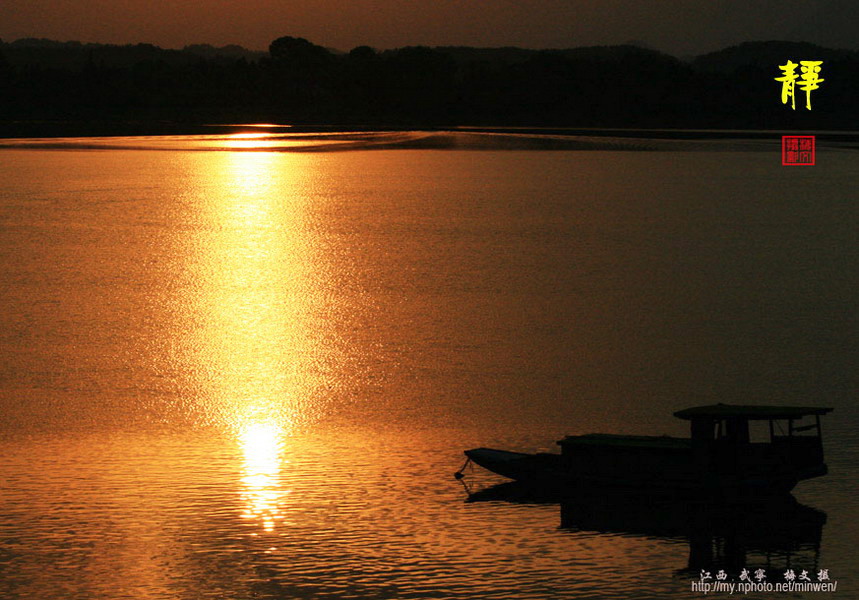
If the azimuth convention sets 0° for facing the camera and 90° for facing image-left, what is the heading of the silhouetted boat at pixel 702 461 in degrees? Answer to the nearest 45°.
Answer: approximately 90°
